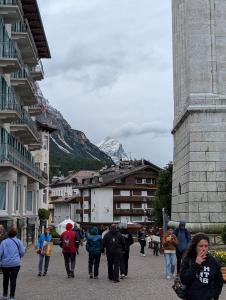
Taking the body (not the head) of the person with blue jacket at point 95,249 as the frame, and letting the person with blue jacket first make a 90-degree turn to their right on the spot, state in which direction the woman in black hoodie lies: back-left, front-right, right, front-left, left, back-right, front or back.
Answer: right

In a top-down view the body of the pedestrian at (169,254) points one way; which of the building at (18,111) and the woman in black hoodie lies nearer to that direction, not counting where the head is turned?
the woman in black hoodie

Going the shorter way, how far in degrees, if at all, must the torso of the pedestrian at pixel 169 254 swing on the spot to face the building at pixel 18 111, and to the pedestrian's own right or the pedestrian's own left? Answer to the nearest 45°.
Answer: approximately 135° to the pedestrian's own right

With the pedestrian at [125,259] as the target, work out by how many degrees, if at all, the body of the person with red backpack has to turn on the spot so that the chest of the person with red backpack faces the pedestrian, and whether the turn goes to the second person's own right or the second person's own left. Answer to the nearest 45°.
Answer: approximately 90° to the second person's own right

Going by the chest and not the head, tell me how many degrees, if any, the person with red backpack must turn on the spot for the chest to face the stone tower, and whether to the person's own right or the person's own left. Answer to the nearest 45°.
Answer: approximately 45° to the person's own right

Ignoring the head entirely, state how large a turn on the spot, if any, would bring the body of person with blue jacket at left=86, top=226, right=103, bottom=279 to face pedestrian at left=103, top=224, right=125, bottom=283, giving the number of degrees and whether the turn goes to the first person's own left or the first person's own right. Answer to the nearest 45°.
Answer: approximately 135° to the first person's own right

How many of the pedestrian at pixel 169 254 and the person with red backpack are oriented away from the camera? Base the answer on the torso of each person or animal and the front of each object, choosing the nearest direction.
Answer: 1

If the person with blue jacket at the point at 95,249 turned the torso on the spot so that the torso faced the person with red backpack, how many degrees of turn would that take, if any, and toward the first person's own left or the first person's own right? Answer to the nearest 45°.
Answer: approximately 90° to the first person's own left

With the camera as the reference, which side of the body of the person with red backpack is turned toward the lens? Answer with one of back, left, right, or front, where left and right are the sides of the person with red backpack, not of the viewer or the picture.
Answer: back

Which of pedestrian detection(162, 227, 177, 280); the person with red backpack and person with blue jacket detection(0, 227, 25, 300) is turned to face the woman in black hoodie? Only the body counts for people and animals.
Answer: the pedestrian

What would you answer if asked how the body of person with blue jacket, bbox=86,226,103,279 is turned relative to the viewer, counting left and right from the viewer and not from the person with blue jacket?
facing away from the viewer
